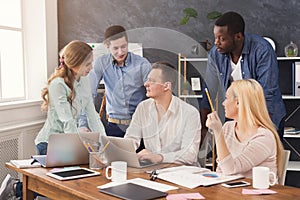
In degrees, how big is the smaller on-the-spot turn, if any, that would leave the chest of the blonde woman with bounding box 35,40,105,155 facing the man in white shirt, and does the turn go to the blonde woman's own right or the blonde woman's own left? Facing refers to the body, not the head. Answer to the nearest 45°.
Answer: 0° — they already face them

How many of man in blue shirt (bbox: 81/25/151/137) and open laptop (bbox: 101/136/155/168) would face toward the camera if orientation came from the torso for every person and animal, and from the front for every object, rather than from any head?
1

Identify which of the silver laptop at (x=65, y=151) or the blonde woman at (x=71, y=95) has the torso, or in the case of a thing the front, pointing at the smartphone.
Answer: the blonde woman

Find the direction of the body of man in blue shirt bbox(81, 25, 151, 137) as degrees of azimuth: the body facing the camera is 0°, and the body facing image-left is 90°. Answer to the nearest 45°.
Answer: approximately 0°

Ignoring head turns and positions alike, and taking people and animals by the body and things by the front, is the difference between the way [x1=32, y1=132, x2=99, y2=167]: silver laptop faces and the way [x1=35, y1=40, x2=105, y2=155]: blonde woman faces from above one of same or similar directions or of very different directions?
very different directions

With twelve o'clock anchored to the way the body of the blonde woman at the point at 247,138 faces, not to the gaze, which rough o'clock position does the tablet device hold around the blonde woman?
The tablet device is roughly at 12 o'clock from the blonde woman.

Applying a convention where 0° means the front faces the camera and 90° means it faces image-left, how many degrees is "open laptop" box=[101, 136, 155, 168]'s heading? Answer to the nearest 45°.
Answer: approximately 225°

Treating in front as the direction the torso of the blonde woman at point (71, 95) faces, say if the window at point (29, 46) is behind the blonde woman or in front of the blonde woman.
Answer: behind
